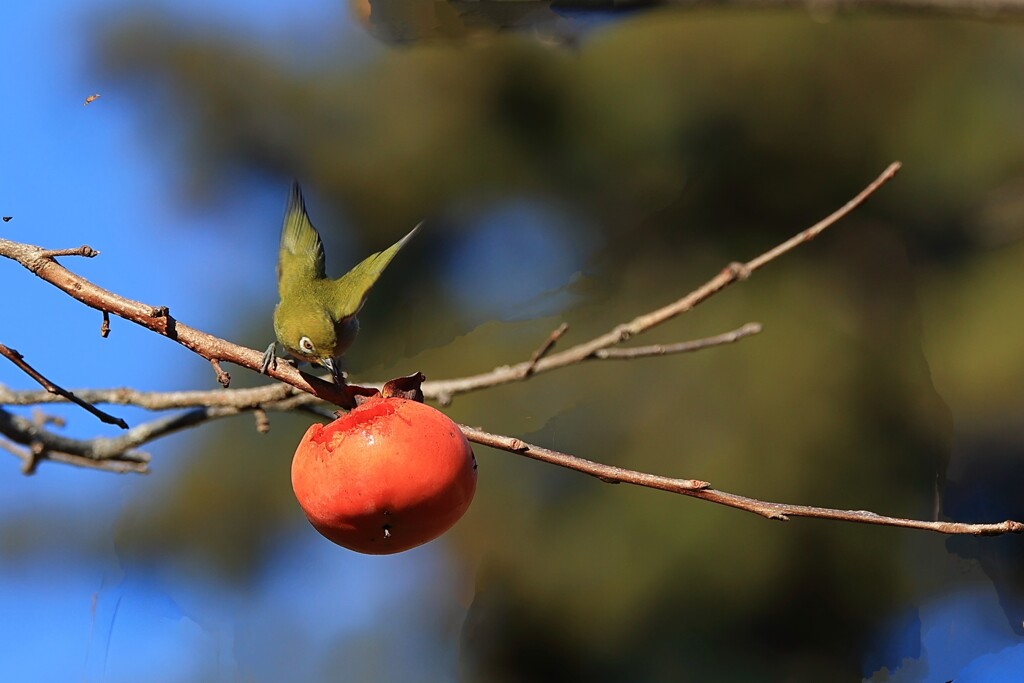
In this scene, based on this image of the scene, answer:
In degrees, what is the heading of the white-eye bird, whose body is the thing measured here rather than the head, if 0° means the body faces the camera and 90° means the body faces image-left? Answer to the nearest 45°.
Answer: approximately 315°

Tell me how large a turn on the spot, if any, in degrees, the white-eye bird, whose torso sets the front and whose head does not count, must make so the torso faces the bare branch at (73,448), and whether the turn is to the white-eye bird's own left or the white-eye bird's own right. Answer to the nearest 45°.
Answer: approximately 90° to the white-eye bird's own right
